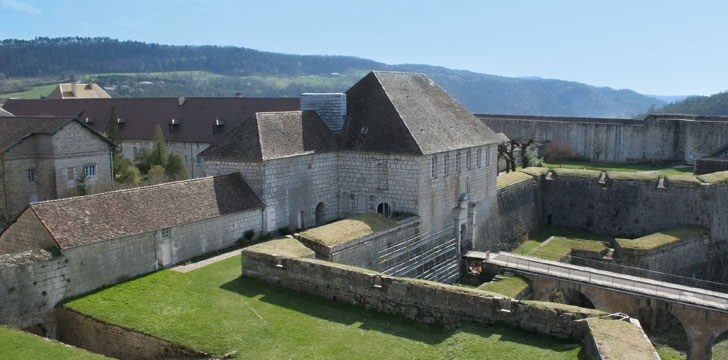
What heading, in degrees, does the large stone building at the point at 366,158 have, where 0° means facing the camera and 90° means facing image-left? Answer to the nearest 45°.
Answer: approximately 315°

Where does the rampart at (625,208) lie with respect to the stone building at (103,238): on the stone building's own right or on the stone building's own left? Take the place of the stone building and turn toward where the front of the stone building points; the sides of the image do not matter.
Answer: on the stone building's own left

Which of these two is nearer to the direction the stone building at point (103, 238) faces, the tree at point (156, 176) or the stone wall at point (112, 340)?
the stone wall

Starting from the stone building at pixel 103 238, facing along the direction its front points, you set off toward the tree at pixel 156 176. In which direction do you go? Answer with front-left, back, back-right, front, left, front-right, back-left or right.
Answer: back-left

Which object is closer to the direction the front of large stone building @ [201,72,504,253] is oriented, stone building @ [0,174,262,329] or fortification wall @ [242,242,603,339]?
the fortification wall

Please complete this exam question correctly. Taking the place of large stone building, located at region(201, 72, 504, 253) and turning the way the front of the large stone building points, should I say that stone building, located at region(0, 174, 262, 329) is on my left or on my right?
on my right

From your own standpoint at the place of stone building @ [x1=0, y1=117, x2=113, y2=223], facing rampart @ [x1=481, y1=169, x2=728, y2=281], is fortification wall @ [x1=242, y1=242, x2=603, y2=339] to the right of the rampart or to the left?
right

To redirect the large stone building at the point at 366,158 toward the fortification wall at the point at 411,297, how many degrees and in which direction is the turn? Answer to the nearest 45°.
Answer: approximately 45° to its right

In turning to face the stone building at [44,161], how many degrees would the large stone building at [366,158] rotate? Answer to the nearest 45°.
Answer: approximately 135° to its right

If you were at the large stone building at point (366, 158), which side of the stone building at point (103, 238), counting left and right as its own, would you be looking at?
left
